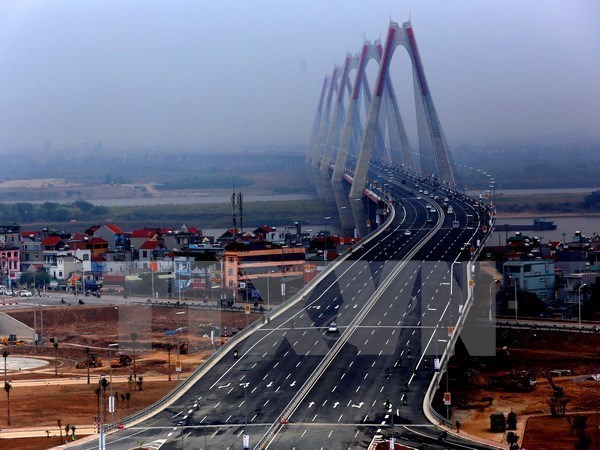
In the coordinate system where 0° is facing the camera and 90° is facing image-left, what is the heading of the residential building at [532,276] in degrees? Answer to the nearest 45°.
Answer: approximately 45°

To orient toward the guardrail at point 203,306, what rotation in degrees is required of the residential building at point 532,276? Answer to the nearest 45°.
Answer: approximately 45° to its right
